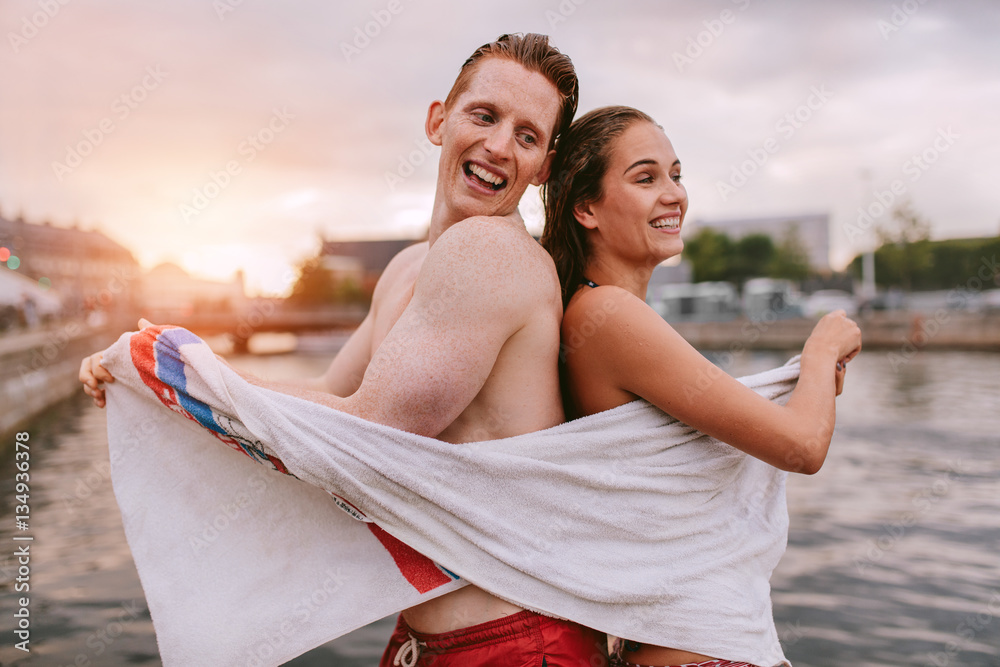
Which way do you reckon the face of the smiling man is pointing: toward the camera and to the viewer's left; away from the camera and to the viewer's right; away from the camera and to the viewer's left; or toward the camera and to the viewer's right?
toward the camera and to the viewer's right

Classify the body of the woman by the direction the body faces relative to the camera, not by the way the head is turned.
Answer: to the viewer's right

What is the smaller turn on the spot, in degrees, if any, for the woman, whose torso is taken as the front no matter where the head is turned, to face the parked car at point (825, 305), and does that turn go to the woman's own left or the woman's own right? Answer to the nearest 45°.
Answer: approximately 90° to the woman's own left
